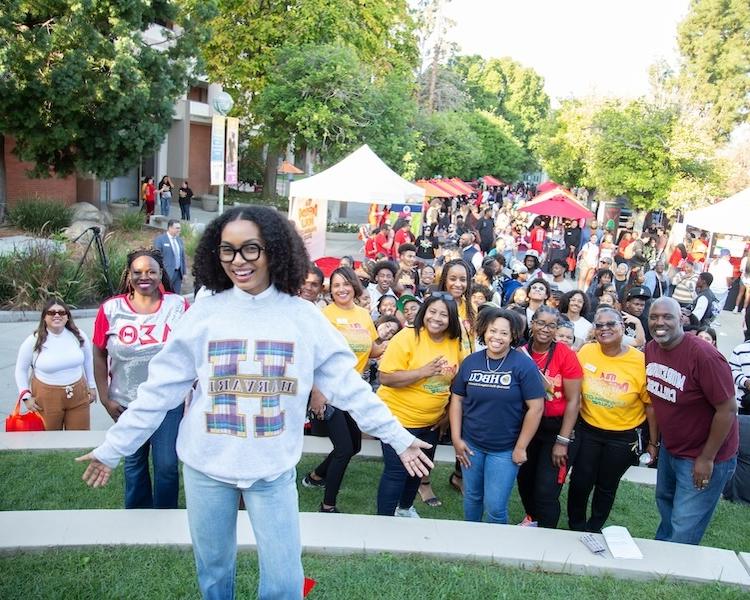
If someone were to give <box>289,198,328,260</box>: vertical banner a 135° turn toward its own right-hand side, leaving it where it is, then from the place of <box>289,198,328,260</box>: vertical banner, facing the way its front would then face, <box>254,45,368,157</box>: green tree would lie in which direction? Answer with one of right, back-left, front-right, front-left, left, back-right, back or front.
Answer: front-right

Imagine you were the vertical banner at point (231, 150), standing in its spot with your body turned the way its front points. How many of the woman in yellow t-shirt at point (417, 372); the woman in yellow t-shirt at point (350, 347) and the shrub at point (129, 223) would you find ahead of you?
2

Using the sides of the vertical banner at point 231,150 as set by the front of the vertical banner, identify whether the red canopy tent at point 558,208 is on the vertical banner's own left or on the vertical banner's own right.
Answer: on the vertical banner's own left

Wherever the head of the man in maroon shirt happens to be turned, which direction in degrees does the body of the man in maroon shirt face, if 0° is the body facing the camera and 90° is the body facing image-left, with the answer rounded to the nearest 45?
approximately 45°

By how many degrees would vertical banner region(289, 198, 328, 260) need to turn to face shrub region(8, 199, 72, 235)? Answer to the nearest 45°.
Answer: approximately 135° to its right

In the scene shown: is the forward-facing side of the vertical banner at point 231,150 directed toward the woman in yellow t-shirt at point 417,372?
yes

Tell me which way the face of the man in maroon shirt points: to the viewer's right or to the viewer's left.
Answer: to the viewer's left

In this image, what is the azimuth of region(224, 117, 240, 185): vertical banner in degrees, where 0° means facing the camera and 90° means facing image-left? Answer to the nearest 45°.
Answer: approximately 0°

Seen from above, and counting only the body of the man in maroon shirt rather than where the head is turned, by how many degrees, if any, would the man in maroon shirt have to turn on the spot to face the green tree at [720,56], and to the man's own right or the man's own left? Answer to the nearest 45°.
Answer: approximately 135° to the man's own right

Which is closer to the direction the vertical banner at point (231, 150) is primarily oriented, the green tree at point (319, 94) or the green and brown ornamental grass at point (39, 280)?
the green and brown ornamental grass
